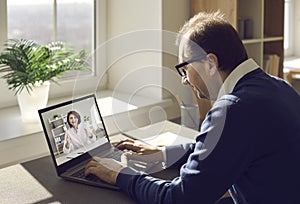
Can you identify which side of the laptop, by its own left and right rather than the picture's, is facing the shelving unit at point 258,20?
left

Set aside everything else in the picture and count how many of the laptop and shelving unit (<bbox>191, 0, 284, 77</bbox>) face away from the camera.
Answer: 0

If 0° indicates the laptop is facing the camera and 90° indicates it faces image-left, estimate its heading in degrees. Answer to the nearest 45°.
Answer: approximately 315°

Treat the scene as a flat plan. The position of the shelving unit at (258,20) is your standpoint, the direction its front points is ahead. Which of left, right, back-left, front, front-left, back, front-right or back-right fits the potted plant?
right

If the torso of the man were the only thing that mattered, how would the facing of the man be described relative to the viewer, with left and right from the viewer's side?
facing away from the viewer and to the left of the viewer

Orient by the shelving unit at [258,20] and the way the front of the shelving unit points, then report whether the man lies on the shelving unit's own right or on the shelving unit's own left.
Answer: on the shelving unit's own right

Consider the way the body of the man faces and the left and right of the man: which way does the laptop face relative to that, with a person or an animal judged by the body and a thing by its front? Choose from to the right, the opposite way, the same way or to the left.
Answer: the opposite way
